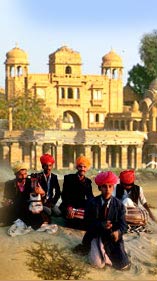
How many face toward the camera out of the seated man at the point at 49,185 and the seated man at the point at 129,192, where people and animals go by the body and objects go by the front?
2

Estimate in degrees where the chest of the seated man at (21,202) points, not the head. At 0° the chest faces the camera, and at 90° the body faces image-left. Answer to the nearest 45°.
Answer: approximately 315°

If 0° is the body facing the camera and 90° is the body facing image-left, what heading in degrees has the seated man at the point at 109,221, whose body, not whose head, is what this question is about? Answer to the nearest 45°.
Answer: approximately 0°

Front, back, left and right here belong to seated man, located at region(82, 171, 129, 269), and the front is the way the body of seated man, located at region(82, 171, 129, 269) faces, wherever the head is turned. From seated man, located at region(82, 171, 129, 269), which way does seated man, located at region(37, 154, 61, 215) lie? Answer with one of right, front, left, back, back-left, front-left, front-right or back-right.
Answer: back-right

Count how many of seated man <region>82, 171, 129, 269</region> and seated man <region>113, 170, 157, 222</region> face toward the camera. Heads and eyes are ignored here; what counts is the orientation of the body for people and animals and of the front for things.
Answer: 2

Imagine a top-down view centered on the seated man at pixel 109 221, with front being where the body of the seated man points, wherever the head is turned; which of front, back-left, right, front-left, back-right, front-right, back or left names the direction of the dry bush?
right
